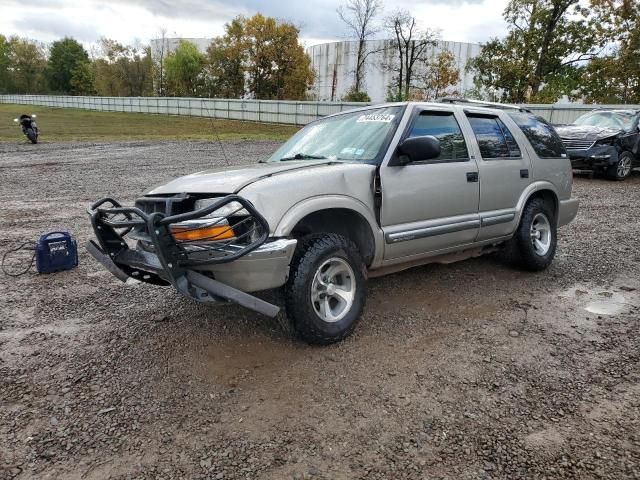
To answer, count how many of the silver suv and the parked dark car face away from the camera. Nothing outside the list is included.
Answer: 0

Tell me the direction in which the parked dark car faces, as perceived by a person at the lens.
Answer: facing the viewer and to the left of the viewer

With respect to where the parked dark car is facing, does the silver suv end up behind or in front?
in front

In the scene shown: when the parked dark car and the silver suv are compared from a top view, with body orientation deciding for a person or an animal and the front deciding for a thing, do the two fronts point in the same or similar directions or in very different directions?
same or similar directions

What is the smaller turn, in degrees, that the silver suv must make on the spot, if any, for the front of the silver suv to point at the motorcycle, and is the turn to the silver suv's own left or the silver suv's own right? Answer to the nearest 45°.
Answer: approximately 90° to the silver suv's own right

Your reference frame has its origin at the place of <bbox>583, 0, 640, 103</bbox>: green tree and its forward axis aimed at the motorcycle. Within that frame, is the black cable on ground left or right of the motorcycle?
left

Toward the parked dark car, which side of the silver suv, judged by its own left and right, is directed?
back

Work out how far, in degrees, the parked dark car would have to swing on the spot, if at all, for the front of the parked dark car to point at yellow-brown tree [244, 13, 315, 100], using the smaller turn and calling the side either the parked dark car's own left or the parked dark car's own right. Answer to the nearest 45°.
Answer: approximately 90° to the parked dark car's own right

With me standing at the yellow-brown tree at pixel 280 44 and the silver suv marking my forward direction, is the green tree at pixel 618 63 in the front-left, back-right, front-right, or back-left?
front-left

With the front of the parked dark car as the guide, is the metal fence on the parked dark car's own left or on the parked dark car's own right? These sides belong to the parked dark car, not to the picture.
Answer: on the parked dark car's own right

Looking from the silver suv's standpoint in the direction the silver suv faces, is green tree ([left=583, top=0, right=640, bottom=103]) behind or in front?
behind
